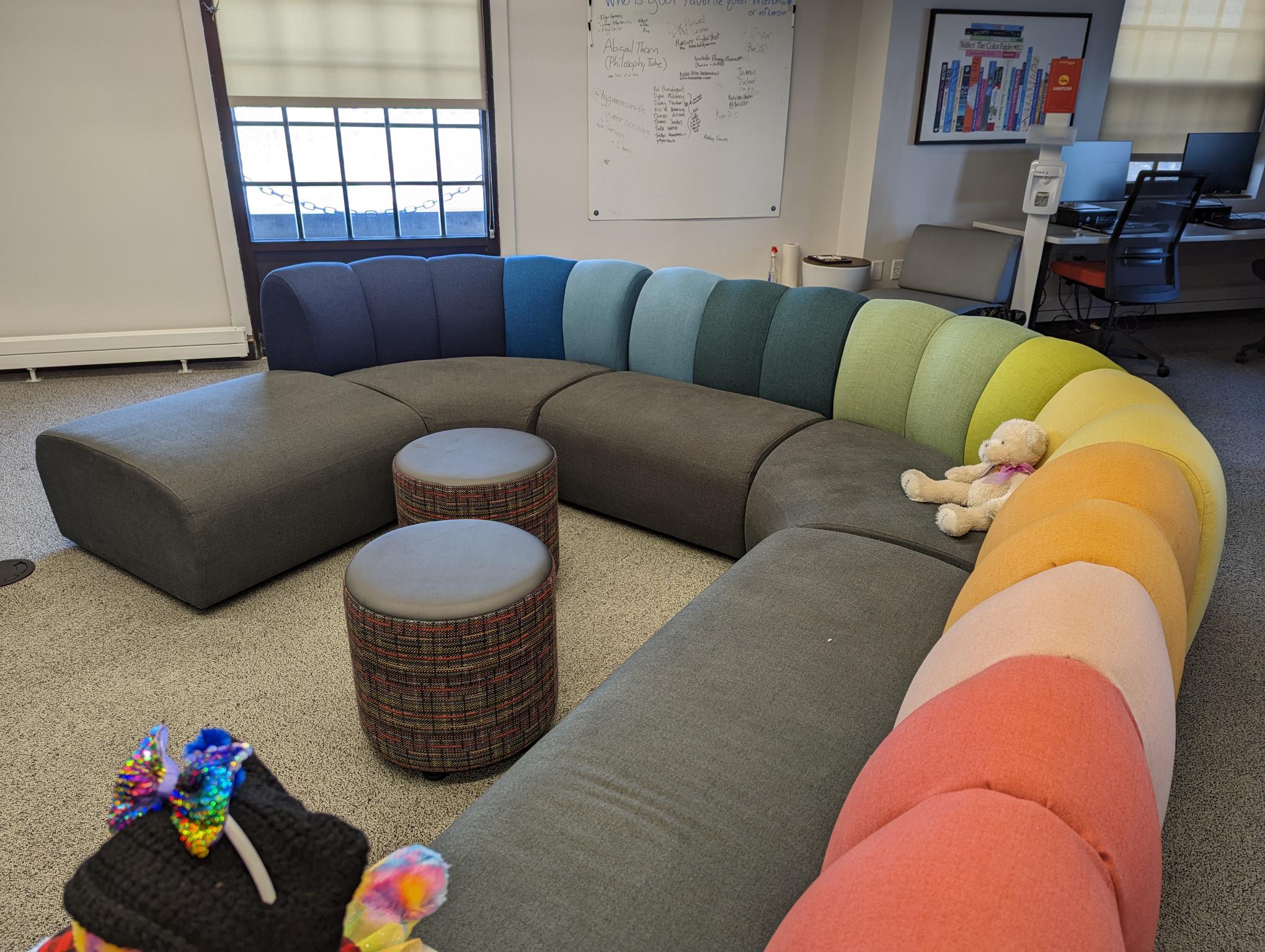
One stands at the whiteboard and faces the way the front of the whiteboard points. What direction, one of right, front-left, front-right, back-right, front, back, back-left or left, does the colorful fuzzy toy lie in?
front

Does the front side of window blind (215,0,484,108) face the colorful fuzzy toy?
yes

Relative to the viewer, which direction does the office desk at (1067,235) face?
toward the camera

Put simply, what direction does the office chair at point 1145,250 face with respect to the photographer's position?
facing away from the viewer and to the left of the viewer

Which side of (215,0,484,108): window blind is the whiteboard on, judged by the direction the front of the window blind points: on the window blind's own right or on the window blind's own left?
on the window blind's own left

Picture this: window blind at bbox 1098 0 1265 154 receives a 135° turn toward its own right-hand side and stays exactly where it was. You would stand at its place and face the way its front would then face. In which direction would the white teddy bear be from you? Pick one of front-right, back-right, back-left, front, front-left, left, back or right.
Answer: back-left

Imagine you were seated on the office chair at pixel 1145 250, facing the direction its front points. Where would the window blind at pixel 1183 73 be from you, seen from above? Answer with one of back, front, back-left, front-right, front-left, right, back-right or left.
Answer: front-right

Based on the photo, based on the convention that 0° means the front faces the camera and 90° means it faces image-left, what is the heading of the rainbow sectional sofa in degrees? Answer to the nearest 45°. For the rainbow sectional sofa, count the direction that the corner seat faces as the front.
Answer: approximately 45°

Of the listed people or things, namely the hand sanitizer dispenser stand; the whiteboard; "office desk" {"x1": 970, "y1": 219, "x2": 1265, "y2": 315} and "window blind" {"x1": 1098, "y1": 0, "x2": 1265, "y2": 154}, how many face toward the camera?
4

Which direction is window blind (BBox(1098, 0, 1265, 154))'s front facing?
toward the camera

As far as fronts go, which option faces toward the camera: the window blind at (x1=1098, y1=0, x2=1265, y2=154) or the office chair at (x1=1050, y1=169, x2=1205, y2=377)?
the window blind

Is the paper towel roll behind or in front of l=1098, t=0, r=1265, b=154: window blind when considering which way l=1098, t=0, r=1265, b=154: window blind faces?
in front

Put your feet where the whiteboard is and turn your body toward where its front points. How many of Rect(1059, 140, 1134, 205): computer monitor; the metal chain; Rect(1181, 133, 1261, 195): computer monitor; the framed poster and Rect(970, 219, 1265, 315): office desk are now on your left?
4

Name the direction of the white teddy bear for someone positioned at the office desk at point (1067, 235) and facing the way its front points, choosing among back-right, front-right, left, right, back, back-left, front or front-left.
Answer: front

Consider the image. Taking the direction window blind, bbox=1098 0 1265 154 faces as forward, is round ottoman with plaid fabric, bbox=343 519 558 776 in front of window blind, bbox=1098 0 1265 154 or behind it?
in front

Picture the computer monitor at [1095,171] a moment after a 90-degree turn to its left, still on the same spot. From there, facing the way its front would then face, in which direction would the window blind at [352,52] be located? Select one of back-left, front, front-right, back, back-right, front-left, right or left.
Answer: back-right

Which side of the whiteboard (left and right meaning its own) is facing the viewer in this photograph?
front

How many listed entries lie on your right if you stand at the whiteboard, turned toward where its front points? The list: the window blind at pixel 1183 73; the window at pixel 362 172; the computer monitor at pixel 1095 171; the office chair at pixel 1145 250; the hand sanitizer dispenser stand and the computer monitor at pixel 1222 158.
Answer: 1
